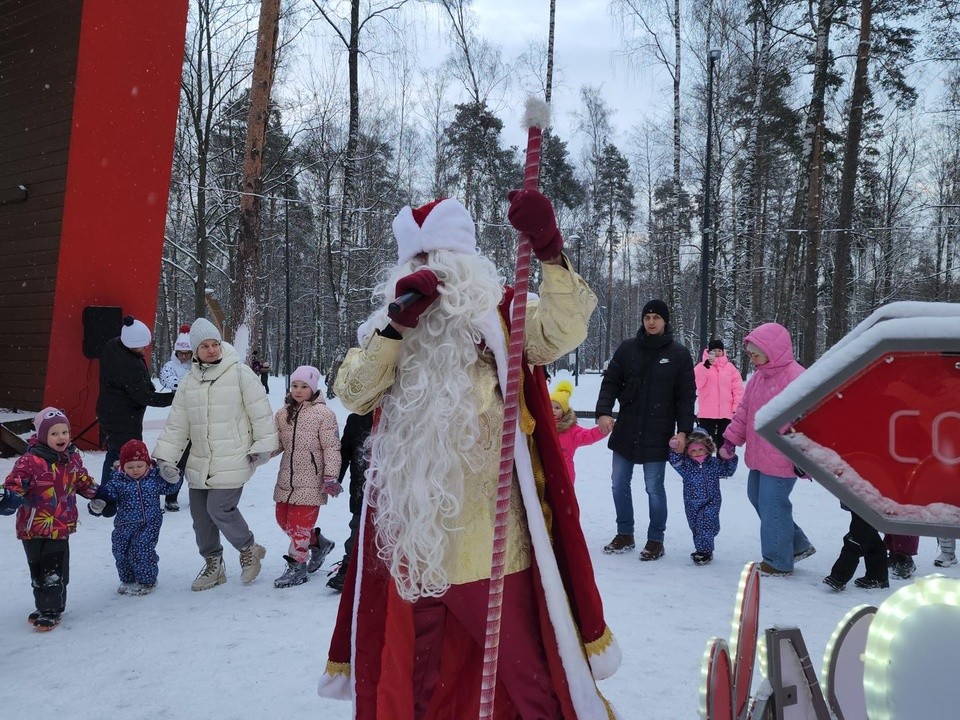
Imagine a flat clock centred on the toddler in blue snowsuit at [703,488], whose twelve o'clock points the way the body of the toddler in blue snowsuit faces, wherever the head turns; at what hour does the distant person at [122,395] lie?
The distant person is roughly at 3 o'clock from the toddler in blue snowsuit.

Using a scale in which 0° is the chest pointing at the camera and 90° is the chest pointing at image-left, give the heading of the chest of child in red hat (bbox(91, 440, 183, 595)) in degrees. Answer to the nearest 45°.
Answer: approximately 0°

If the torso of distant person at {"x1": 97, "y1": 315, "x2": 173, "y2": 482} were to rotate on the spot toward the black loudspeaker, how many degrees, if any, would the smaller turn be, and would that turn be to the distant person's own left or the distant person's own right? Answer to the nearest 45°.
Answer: approximately 90° to the distant person's own left

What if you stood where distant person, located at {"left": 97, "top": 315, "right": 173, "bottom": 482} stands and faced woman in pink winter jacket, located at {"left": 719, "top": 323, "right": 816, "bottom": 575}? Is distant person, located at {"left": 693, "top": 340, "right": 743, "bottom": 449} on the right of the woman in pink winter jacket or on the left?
left

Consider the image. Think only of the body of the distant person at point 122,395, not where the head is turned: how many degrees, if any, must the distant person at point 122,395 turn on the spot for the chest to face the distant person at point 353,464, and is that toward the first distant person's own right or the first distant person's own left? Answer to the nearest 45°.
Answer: approximately 45° to the first distant person's own right

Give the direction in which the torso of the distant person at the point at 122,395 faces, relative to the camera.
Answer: to the viewer's right

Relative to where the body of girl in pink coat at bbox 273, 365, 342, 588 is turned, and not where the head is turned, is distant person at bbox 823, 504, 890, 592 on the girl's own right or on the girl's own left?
on the girl's own left

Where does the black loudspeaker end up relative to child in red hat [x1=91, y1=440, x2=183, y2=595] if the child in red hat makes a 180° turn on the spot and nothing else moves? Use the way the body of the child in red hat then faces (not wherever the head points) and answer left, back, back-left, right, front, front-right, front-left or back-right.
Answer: front
